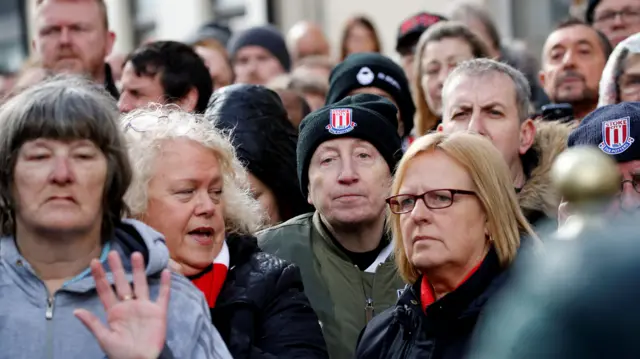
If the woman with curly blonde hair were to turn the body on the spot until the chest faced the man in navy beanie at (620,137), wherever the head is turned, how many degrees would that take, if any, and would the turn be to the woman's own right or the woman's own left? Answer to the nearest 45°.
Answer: approximately 45° to the woman's own left

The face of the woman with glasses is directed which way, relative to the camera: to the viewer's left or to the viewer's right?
to the viewer's left

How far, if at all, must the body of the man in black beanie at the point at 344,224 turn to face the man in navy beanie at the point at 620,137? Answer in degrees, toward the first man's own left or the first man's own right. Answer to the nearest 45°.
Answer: approximately 90° to the first man's own left

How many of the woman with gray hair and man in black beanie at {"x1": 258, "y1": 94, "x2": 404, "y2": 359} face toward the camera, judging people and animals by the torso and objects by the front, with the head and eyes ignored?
2

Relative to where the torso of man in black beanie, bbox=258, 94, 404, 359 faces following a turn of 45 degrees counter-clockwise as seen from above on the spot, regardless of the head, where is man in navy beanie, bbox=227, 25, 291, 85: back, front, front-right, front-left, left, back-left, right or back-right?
back-left
